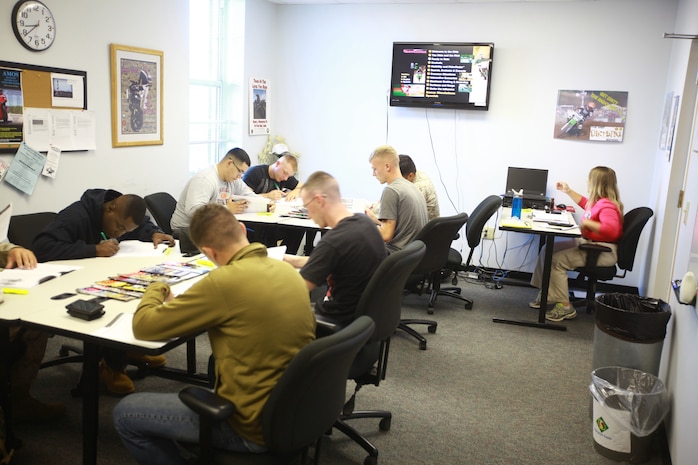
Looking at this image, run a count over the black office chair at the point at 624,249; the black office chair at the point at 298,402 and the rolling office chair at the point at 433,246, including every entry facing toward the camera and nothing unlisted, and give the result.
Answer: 0

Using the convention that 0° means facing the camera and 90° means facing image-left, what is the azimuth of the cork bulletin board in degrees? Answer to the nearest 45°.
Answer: approximately 315°

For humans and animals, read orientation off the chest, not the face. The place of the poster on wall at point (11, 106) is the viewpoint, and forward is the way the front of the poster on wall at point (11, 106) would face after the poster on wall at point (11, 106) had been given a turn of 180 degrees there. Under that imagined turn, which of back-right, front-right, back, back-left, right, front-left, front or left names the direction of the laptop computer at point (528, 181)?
back-right

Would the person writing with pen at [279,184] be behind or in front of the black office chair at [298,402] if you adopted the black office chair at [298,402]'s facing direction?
in front

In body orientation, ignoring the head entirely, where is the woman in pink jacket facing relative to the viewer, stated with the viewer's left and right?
facing to the left of the viewer

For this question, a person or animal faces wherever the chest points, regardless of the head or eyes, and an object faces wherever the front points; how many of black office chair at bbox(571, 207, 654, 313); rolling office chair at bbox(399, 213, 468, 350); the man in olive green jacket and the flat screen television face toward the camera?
1

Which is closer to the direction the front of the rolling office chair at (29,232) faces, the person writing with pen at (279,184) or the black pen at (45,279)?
the black pen

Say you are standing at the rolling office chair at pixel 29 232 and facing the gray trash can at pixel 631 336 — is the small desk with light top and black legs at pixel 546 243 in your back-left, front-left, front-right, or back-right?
front-left

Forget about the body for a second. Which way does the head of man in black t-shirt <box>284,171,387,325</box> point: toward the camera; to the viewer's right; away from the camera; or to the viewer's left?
to the viewer's left

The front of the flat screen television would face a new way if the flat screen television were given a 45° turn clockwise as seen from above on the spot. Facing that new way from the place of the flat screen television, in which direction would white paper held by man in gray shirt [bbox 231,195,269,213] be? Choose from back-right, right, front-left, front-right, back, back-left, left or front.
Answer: front

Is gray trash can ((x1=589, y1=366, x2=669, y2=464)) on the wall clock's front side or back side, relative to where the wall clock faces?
on the front side

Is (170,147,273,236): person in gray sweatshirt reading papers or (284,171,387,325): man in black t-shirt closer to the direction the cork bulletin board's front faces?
the man in black t-shirt

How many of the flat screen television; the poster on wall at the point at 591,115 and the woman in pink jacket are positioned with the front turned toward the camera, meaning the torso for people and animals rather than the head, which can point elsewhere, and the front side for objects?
2

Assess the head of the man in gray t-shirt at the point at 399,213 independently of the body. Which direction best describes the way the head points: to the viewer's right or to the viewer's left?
to the viewer's left

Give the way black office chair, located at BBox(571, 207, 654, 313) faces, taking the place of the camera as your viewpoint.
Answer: facing to the left of the viewer

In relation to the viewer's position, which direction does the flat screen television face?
facing the viewer

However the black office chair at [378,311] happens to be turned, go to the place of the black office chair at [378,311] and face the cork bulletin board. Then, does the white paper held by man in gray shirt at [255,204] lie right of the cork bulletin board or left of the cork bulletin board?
right

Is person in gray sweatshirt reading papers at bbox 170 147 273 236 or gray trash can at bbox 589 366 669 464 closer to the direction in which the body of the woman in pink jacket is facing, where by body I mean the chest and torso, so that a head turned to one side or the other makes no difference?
the person in gray sweatshirt reading papers

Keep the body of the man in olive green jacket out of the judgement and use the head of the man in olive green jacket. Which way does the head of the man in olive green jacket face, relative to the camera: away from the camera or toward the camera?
away from the camera
